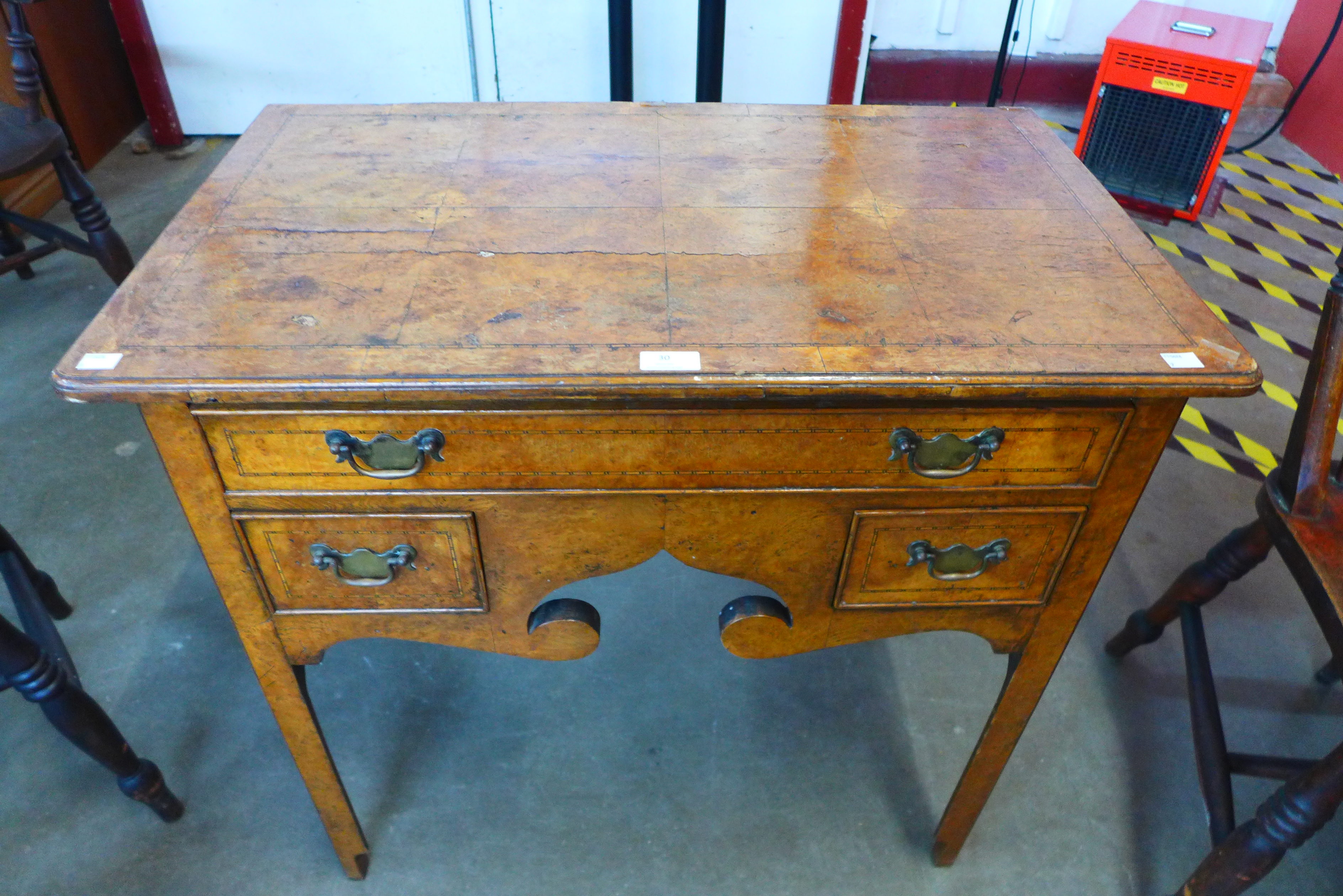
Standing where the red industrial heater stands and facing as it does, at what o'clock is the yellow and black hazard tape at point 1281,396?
The yellow and black hazard tape is roughly at 11 o'clock from the red industrial heater.

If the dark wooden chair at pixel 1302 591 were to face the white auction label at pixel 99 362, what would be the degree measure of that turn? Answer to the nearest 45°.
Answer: approximately 45° to its right

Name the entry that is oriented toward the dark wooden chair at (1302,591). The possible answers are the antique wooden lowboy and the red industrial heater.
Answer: the red industrial heater

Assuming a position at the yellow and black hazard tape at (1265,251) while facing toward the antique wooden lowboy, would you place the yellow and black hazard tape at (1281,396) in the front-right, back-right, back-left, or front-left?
front-left

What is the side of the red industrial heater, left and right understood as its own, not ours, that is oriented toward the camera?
front

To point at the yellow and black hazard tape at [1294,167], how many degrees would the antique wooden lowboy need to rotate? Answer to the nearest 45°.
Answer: approximately 135° to its left

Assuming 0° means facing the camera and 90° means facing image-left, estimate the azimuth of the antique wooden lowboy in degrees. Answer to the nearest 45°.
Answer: approximately 0°

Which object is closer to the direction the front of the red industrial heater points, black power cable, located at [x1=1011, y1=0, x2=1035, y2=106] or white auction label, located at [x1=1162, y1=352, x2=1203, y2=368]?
the white auction label

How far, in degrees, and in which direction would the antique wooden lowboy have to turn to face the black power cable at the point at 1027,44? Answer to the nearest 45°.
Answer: approximately 135° to its left

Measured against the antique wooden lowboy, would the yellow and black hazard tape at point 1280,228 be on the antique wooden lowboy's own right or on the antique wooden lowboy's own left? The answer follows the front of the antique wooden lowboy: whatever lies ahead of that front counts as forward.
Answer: on the antique wooden lowboy's own left

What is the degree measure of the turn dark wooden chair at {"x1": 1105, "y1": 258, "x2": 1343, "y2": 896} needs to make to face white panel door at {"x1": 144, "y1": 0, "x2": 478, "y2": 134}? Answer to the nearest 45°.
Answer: approximately 90° to its right
